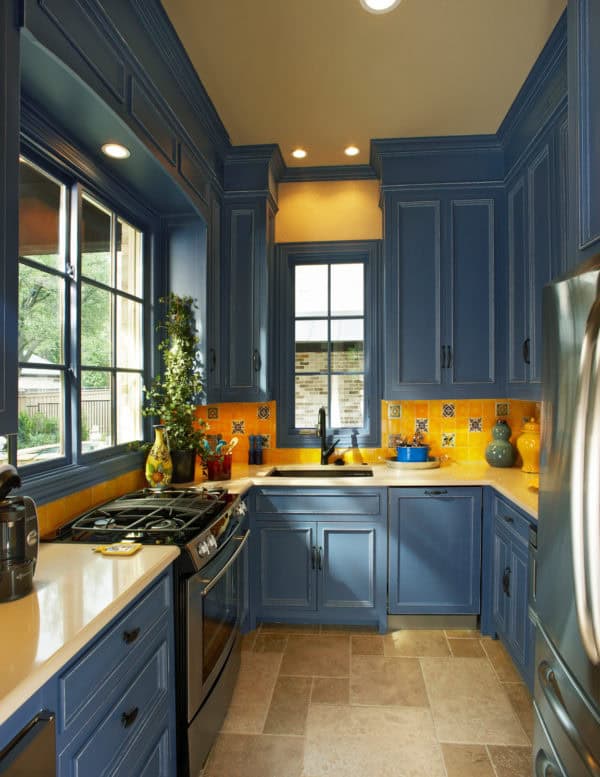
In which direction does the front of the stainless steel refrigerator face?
to the viewer's left

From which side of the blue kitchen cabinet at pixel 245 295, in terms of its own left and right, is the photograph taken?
front

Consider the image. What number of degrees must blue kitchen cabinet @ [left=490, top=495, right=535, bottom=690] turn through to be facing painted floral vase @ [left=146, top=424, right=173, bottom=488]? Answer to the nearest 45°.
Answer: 0° — it already faces it

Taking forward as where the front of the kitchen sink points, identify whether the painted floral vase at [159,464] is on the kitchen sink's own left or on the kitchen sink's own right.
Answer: on the kitchen sink's own right

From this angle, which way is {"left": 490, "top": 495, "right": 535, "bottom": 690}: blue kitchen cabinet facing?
to the viewer's left

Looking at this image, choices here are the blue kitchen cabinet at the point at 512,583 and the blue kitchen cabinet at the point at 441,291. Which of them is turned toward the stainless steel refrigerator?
the blue kitchen cabinet at the point at 441,291

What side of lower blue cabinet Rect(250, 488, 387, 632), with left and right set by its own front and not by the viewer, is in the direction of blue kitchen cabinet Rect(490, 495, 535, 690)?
left

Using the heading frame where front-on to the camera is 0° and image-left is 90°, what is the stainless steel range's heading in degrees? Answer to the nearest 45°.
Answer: approximately 270°

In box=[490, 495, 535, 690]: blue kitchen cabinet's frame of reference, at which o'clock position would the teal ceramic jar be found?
The teal ceramic jar is roughly at 3 o'clock from the blue kitchen cabinet.
